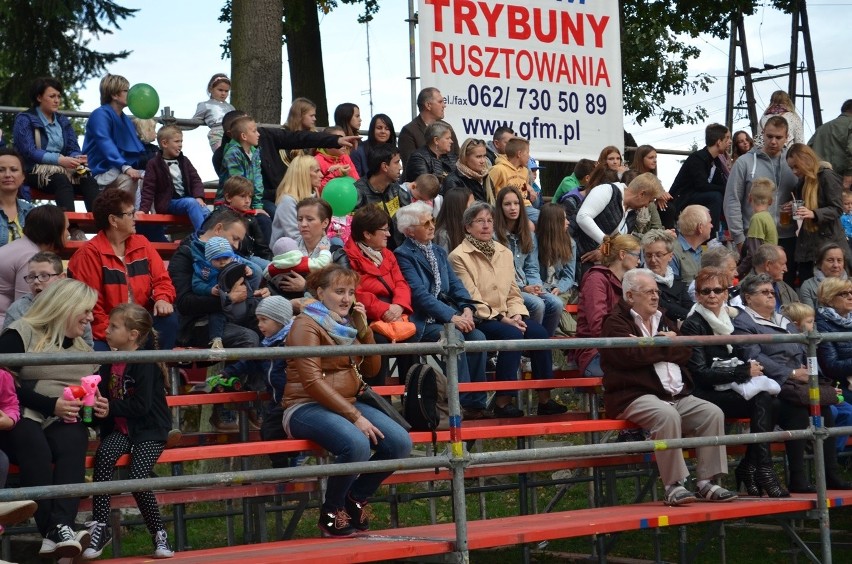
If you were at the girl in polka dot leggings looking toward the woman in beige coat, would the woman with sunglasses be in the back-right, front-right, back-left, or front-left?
front-right

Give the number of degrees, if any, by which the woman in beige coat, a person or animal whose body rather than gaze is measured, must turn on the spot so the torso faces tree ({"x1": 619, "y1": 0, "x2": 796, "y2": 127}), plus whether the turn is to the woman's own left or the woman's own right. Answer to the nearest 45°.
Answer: approximately 135° to the woman's own left

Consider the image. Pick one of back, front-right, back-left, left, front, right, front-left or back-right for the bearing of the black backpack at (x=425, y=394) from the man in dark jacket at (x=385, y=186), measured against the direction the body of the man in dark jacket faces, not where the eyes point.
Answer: front-right

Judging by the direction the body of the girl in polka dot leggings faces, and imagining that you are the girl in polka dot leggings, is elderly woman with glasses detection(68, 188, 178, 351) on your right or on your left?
on your right

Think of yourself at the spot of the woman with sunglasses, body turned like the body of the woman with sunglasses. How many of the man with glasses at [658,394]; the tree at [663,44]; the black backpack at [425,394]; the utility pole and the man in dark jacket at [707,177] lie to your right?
2

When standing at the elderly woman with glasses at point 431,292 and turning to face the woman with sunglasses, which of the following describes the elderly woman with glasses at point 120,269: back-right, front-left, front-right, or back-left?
back-right

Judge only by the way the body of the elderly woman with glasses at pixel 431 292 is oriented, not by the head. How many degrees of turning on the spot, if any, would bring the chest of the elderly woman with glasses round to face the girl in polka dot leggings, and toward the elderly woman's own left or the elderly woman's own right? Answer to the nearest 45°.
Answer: approximately 90° to the elderly woman's own right

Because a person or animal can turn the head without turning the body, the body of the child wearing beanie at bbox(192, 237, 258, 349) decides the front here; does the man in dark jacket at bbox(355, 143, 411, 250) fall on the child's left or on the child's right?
on the child's left

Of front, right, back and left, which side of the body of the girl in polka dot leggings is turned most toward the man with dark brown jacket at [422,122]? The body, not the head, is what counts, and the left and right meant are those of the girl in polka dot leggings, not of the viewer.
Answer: back

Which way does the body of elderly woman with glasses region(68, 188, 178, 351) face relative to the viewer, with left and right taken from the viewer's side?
facing the viewer and to the right of the viewer

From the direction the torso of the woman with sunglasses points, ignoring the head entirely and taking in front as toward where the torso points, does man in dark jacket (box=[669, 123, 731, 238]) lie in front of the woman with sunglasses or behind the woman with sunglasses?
behind

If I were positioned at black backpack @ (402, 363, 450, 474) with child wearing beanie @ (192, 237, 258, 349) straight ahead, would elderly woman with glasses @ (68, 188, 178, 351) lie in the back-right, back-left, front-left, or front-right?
front-left

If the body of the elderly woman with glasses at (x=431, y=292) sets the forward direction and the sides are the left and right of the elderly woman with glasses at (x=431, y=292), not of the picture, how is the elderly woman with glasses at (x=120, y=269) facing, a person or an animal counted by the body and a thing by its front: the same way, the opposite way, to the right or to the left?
the same way
